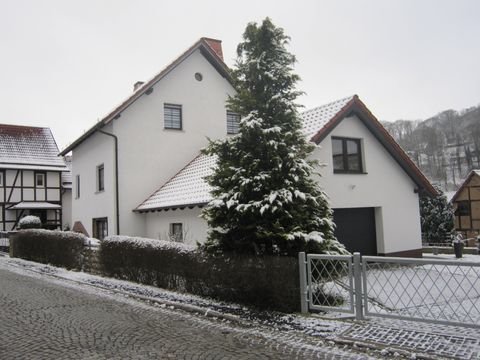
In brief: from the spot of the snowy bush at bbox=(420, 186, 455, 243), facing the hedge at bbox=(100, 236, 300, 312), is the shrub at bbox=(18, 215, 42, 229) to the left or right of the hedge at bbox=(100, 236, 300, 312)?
right

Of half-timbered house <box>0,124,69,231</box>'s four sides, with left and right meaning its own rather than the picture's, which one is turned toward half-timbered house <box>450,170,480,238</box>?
left

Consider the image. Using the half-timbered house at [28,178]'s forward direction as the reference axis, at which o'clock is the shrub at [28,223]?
The shrub is roughly at 12 o'clock from the half-timbered house.

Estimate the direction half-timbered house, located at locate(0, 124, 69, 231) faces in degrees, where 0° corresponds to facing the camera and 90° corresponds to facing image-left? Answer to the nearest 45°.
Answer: approximately 0°

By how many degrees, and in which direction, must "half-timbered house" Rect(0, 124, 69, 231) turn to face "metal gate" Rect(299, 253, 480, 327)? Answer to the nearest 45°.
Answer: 0° — it already faces it

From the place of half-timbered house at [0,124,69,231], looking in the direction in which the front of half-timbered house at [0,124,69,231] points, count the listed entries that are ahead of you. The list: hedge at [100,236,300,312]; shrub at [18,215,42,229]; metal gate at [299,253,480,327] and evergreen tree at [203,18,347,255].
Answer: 4

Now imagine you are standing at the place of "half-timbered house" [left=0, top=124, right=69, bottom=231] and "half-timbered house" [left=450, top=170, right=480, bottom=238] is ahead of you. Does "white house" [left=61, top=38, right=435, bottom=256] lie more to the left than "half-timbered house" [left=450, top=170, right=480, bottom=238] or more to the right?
right

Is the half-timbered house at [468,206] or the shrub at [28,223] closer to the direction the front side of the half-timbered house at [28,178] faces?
the shrub
